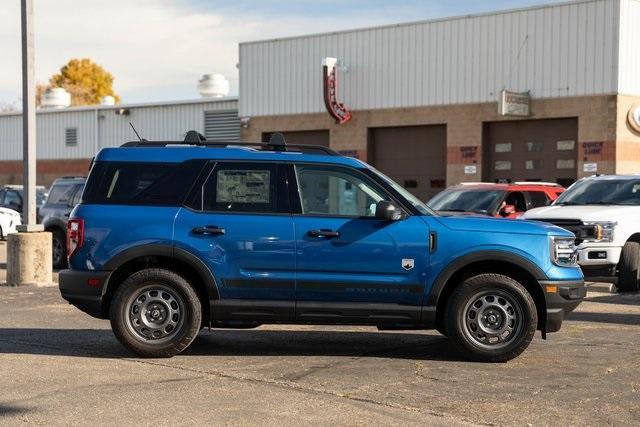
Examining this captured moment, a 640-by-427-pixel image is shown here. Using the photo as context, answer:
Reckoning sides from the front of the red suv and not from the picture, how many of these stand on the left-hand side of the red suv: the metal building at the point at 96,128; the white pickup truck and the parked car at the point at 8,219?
1

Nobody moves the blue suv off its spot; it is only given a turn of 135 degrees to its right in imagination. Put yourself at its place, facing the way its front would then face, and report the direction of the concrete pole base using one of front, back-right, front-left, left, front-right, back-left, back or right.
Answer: right

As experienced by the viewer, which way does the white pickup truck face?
facing the viewer and to the left of the viewer

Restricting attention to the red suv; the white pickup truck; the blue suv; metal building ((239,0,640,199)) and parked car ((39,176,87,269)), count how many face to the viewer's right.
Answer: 1

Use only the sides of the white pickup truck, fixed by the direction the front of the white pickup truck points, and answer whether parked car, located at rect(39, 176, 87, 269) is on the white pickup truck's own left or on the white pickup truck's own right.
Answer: on the white pickup truck's own right

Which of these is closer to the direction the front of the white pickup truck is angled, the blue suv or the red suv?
the blue suv

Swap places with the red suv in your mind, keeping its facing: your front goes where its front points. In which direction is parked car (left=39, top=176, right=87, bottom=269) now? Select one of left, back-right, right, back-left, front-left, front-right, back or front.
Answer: front-right

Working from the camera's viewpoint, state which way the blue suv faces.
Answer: facing to the right of the viewer

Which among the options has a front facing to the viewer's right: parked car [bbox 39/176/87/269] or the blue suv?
the blue suv

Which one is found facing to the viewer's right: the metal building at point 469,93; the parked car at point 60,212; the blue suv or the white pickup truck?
the blue suv

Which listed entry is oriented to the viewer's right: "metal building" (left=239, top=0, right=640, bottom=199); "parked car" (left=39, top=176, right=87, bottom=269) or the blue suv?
the blue suv

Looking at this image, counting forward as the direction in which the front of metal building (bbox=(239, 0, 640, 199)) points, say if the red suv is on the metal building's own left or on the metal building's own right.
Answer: on the metal building's own left

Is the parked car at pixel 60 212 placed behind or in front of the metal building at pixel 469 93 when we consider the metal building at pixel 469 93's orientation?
in front

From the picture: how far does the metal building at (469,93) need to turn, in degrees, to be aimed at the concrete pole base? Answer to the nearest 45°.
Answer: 0° — it already faces it

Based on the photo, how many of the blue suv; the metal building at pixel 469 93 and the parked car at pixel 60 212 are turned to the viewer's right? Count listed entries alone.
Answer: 1

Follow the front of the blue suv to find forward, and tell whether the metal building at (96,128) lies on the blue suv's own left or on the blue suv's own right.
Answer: on the blue suv's own left

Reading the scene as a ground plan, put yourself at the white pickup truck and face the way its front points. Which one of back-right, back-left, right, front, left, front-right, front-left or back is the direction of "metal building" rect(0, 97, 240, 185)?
right

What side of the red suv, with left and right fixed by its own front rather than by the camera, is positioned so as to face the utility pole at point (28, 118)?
front

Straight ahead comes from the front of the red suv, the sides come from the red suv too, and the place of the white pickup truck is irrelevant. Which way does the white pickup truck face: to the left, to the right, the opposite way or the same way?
the same way

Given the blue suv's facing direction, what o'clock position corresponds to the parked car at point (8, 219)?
The parked car is roughly at 8 o'clock from the blue suv.

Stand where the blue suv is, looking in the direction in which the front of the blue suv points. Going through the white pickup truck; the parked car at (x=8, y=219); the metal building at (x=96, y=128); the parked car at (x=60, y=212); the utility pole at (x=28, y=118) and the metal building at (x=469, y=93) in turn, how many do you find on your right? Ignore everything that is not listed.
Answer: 0

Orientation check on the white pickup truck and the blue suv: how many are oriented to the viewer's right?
1

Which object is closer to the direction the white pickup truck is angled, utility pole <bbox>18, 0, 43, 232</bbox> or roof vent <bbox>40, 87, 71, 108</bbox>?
the utility pole
